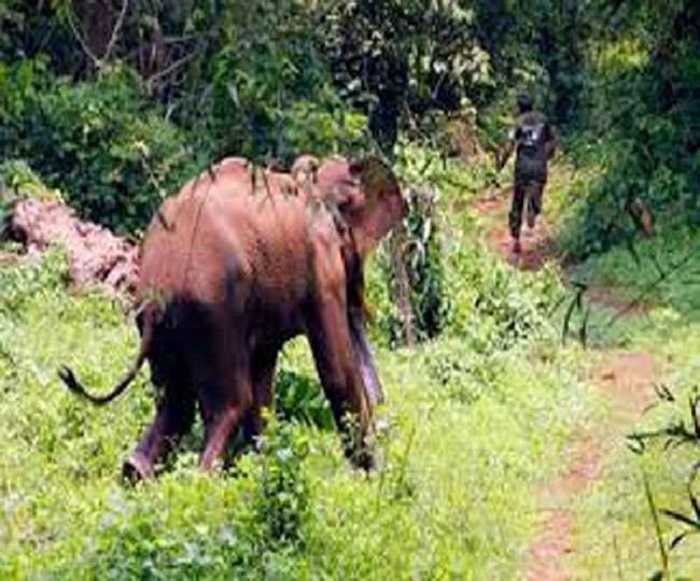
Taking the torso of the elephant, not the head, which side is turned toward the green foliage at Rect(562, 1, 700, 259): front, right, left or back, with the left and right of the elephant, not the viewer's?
front

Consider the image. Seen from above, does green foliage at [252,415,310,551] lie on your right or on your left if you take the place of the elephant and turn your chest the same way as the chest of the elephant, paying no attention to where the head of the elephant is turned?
on your right

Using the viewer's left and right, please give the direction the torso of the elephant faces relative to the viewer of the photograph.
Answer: facing away from the viewer and to the right of the viewer

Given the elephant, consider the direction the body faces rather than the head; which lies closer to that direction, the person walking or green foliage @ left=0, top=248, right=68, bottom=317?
the person walking

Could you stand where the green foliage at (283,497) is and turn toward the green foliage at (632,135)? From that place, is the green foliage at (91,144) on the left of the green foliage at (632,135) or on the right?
left

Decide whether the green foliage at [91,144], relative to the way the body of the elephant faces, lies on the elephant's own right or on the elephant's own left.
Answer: on the elephant's own left
